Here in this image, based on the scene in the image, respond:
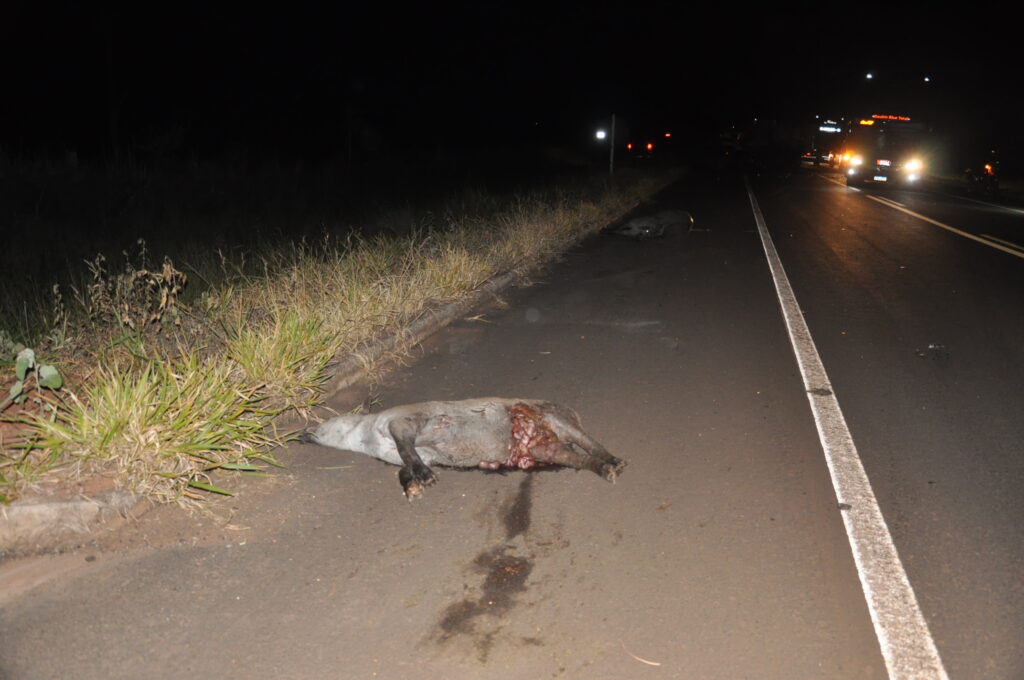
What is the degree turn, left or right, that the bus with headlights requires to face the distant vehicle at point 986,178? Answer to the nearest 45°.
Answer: approximately 45° to its left

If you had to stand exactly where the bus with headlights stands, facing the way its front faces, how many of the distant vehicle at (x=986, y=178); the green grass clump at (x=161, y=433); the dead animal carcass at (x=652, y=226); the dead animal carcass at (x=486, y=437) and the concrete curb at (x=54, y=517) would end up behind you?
0

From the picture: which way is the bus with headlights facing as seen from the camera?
toward the camera

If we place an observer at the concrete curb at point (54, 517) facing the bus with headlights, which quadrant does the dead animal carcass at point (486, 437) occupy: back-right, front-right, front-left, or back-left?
front-right

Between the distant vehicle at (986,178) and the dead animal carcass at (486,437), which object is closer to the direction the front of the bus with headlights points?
the dead animal carcass

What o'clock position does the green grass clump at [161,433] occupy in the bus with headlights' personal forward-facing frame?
The green grass clump is roughly at 12 o'clock from the bus with headlights.

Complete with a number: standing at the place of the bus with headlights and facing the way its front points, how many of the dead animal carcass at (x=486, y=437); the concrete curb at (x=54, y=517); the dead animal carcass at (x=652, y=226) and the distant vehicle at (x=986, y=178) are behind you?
0

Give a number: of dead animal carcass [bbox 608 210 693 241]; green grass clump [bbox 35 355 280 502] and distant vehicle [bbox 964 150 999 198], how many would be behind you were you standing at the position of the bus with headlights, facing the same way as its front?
0

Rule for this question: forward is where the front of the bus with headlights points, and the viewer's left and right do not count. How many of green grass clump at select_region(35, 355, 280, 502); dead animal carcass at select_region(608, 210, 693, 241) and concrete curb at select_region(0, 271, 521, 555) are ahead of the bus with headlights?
3

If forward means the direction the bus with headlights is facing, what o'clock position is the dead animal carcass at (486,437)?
The dead animal carcass is roughly at 12 o'clock from the bus with headlights.

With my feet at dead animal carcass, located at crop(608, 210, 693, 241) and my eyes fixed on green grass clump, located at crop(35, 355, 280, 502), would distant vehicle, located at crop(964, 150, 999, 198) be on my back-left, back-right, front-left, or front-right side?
back-left

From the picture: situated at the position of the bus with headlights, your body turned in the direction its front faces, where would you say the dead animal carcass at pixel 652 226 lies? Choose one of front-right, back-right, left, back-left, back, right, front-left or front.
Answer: front

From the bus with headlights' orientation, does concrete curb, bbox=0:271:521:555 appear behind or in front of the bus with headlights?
in front

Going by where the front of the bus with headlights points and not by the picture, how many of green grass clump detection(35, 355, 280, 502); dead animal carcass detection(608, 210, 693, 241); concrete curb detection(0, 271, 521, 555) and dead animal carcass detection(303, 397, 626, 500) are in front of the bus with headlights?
4
